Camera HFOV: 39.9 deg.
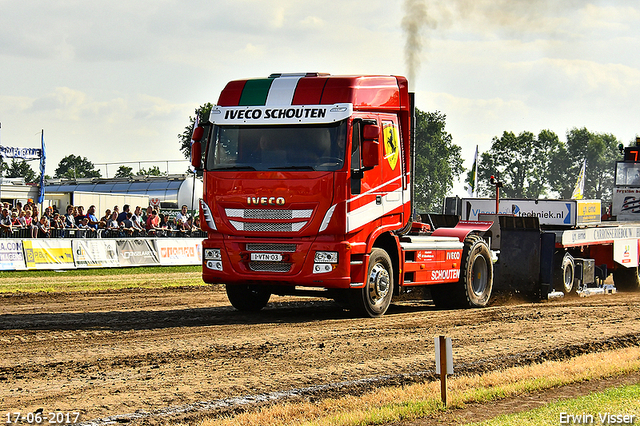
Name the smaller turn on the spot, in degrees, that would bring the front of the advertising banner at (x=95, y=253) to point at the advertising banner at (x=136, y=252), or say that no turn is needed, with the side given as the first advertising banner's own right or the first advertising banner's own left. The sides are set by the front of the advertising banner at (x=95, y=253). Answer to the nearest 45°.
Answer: approximately 135° to the first advertising banner's own left

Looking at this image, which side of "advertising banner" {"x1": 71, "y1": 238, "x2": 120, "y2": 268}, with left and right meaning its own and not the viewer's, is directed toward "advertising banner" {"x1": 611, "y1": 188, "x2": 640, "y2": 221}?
left

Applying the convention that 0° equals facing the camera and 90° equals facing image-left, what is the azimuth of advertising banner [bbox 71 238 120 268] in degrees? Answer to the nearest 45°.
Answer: approximately 0°

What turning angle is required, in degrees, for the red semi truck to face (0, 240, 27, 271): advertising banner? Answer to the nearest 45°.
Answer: approximately 90° to its right

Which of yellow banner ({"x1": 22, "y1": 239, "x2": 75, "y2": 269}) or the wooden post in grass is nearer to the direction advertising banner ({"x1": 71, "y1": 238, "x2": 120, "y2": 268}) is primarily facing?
the wooden post in grass
